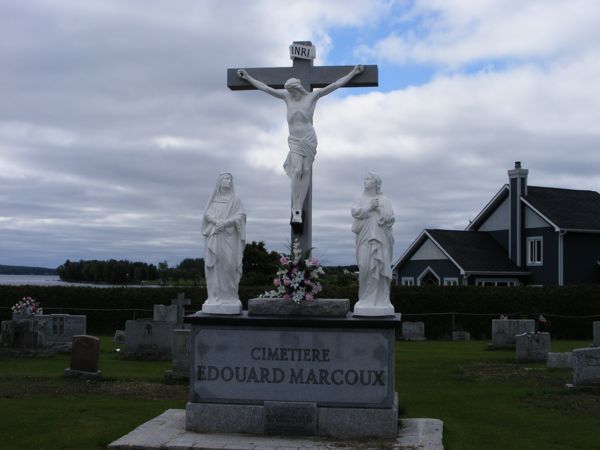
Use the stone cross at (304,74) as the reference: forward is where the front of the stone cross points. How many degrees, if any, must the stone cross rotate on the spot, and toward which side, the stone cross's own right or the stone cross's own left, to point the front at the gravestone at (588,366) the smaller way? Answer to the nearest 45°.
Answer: approximately 135° to the stone cross's own left

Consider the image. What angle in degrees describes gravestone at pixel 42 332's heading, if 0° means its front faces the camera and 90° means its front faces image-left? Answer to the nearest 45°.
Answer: approximately 0°

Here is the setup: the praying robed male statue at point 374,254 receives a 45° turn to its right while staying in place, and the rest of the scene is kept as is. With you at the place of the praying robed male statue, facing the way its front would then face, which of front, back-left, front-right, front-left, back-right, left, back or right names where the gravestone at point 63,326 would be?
right

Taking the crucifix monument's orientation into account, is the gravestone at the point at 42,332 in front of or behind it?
behind

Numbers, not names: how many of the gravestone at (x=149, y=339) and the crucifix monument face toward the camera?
2

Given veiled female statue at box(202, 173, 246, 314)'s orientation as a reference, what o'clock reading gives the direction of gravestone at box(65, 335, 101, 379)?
The gravestone is roughly at 5 o'clock from the veiled female statue.

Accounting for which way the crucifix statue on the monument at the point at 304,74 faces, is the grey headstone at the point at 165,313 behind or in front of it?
behind

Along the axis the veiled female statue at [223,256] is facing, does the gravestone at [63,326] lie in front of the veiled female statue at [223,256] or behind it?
behind

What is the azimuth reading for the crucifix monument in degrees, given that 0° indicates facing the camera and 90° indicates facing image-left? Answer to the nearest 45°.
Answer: approximately 0°

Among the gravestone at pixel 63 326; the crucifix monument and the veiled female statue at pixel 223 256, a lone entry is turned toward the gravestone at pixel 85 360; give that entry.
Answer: the gravestone at pixel 63 326
